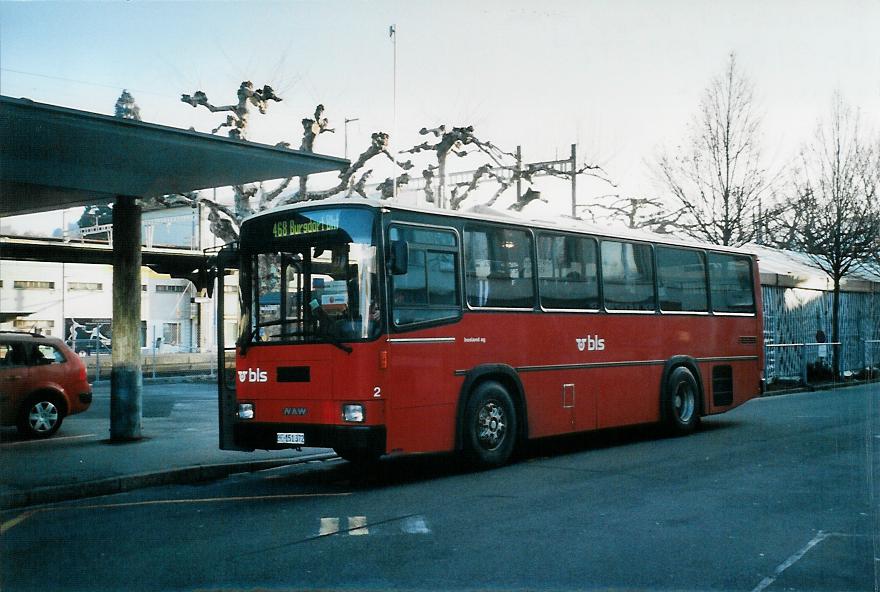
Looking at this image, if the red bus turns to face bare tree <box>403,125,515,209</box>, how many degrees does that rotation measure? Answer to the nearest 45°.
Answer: approximately 135° to its right

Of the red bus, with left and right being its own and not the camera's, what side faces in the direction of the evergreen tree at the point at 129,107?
right

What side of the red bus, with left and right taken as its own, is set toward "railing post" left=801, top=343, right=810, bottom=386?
back

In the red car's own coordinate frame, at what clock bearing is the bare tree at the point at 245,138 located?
The bare tree is roughly at 4 o'clock from the red car.

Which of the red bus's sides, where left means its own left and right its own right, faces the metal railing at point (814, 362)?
back

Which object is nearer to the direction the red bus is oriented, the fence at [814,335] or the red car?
the red car

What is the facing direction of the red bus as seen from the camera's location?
facing the viewer and to the left of the viewer

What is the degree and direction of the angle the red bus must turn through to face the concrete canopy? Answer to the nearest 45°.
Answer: approximately 45° to its right

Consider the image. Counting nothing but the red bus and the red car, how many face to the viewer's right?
0

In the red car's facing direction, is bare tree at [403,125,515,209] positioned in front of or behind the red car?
behind

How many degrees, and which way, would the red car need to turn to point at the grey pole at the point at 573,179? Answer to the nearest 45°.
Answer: approximately 135° to its right

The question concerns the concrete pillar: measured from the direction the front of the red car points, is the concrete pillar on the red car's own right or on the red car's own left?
on the red car's own left

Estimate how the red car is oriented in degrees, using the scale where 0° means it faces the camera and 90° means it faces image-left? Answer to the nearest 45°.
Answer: approximately 90°

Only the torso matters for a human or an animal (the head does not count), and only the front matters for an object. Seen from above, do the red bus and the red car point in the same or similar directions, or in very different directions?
same or similar directions
